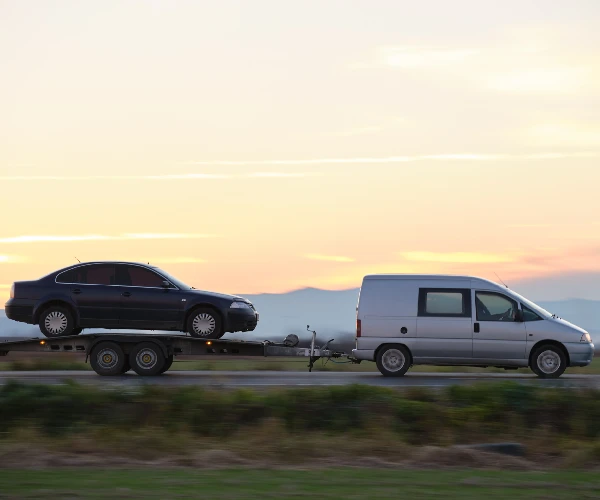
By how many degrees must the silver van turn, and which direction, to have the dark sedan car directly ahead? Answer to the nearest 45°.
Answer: approximately 180°

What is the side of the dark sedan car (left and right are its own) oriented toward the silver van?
front

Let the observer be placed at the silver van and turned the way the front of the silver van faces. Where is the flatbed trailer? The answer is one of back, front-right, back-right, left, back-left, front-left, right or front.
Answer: back

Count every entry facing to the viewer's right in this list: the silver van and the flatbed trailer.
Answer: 2

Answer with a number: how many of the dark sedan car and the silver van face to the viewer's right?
2

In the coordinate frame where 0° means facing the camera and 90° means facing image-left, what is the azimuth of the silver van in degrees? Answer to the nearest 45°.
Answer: approximately 270°

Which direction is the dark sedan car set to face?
to the viewer's right

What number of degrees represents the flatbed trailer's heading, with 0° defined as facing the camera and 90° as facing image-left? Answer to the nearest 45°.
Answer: approximately 270°
